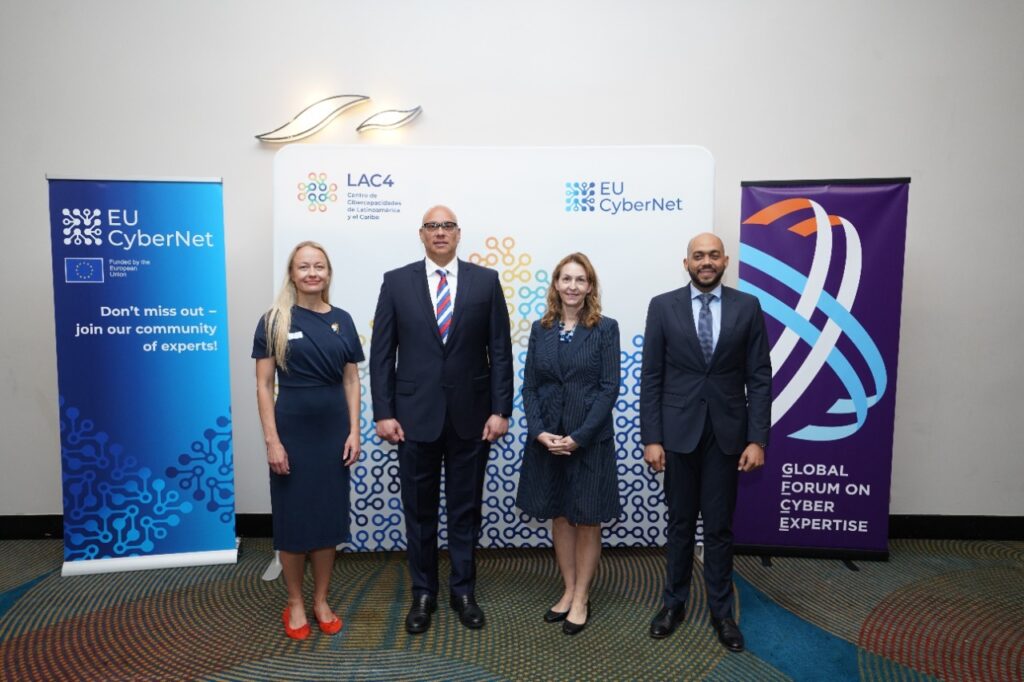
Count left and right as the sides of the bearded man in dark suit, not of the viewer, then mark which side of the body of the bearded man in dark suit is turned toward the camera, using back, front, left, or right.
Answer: front

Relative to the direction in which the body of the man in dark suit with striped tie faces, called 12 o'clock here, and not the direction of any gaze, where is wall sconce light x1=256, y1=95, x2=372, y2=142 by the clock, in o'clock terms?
The wall sconce light is roughly at 5 o'clock from the man in dark suit with striped tie.

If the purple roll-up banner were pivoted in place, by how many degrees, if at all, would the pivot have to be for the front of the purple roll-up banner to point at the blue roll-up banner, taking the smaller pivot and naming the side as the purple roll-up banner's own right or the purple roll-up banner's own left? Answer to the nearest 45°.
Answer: approximately 45° to the purple roll-up banner's own right

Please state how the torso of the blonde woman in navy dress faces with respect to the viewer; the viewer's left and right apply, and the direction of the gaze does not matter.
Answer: facing the viewer

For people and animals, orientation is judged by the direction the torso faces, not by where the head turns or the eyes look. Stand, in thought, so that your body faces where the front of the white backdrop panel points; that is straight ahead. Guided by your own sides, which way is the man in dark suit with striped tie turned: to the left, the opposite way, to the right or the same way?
the same way

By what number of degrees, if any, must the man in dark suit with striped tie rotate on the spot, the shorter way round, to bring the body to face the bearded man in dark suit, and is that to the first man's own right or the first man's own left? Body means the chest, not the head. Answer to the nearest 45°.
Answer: approximately 90° to the first man's own left

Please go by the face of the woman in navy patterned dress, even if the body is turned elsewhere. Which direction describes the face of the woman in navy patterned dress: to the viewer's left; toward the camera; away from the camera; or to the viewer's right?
toward the camera

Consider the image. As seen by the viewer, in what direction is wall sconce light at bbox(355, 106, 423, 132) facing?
toward the camera

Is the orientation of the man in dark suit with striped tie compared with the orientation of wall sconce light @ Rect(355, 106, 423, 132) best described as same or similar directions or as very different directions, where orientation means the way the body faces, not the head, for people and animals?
same or similar directions

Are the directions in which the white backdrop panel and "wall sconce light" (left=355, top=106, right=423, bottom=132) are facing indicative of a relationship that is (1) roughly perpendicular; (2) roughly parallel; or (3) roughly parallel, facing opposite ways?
roughly parallel

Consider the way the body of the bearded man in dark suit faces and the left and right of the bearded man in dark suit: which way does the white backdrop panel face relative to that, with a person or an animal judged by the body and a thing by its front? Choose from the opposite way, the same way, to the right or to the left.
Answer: the same way

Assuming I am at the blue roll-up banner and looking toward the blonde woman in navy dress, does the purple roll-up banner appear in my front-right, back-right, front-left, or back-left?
front-left

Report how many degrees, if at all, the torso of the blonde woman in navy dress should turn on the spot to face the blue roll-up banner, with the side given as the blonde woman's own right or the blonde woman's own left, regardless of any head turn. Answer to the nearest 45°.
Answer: approximately 135° to the blonde woman's own right
